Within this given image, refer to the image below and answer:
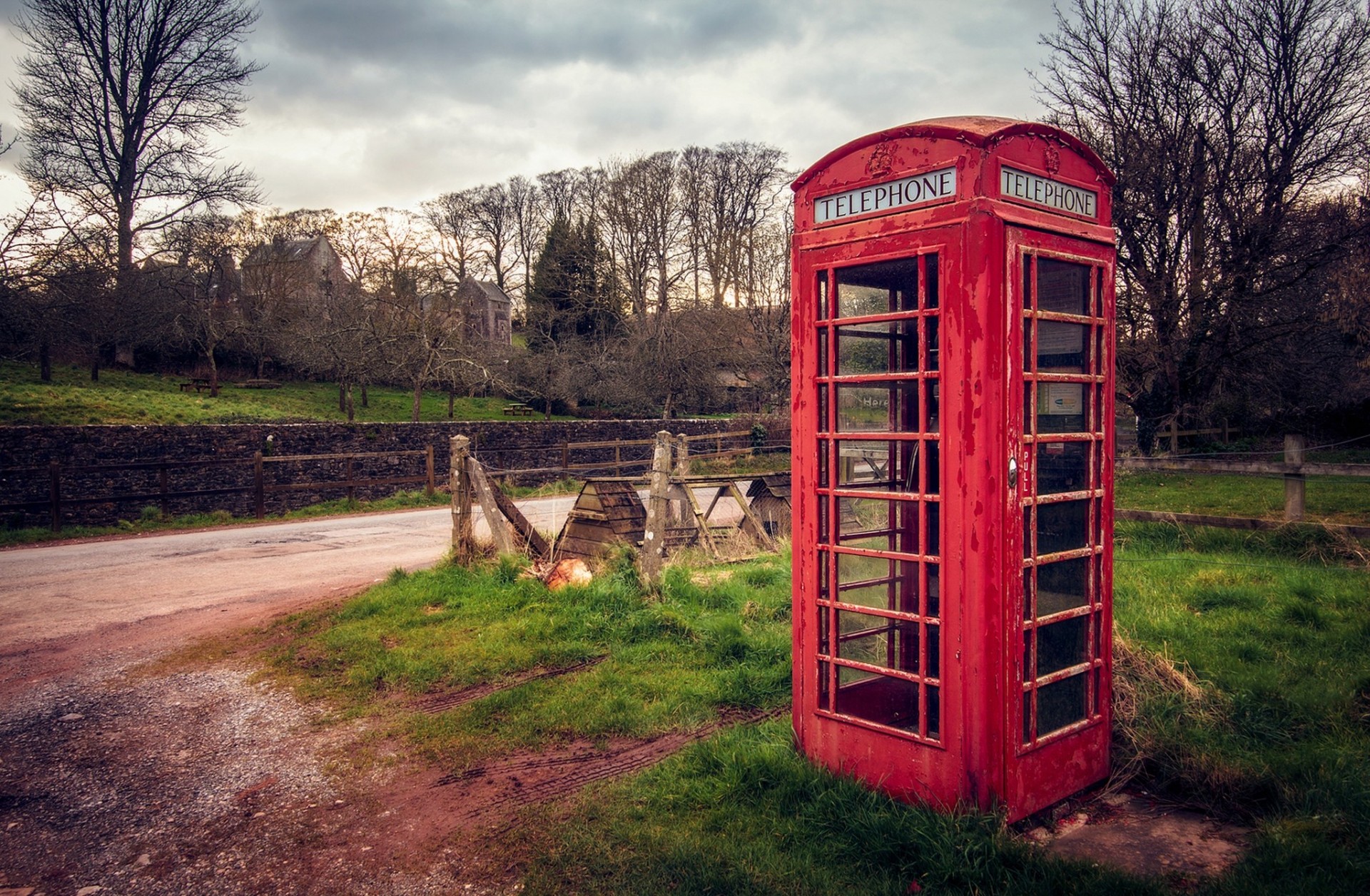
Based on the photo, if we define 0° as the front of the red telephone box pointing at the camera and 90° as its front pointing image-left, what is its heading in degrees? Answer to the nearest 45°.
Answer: approximately 315°

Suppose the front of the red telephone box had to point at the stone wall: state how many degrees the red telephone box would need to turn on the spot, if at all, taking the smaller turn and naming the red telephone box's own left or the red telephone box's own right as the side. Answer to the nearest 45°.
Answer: approximately 180°

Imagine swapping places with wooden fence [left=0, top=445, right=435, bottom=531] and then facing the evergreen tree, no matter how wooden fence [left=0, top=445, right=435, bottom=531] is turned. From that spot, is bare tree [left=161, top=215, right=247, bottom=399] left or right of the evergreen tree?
left

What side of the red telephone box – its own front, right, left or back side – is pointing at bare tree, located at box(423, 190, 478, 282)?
back

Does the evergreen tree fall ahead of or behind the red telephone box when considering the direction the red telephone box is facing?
behind

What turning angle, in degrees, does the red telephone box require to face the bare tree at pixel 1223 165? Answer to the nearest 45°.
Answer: approximately 135° to its left

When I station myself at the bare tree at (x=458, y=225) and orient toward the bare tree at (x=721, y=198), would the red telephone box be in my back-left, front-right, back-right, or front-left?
front-right

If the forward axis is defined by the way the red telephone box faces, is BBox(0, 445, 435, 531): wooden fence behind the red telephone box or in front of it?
behind

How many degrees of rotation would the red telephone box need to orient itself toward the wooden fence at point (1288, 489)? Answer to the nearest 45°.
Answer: approximately 90° to its left

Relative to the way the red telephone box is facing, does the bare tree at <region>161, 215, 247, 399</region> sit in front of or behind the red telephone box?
behind
